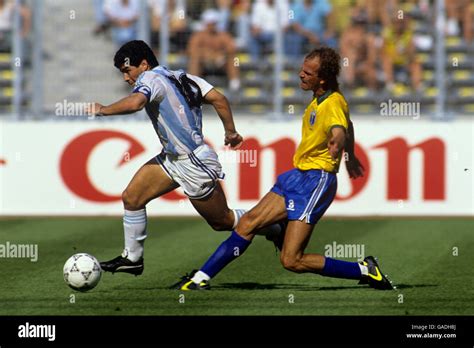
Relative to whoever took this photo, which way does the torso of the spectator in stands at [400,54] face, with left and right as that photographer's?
facing the viewer

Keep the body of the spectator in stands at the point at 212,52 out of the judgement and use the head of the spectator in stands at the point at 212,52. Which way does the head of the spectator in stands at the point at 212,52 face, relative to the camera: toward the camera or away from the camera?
toward the camera

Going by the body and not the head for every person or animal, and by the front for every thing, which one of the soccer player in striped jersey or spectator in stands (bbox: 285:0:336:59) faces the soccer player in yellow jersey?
the spectator in stands

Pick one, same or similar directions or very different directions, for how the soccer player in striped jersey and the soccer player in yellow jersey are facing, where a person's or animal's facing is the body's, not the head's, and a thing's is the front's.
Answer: same or similar directions

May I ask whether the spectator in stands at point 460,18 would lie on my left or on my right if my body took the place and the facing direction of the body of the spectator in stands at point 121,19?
on my left

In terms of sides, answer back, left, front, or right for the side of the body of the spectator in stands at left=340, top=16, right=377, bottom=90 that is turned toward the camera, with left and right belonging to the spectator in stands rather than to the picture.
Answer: front

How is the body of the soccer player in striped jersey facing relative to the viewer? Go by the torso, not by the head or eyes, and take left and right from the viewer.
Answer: facing to the left of the viewer

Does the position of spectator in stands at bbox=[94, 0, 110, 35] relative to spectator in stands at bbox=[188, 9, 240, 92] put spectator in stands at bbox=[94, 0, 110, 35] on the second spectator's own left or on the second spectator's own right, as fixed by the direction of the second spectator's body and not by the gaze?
on the second spectator's own right

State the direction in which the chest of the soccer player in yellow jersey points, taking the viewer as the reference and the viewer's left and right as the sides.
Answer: facing to the left of the viewer

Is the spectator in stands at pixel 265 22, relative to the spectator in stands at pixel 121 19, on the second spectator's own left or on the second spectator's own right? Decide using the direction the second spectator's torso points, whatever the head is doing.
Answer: on the second spectator's own left

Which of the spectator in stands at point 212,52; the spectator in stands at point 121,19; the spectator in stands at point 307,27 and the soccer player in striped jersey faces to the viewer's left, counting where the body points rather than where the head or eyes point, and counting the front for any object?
the soccer player in striped jersey

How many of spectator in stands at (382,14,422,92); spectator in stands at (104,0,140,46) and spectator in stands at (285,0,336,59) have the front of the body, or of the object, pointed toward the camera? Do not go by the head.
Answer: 3

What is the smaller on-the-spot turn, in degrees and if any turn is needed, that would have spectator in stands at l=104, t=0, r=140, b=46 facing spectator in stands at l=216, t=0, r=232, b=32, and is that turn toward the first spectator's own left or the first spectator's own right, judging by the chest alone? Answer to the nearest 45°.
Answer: approximately 90° to the first spectator's own left

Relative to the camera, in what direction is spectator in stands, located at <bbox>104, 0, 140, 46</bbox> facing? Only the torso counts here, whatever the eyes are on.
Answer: toward the camera

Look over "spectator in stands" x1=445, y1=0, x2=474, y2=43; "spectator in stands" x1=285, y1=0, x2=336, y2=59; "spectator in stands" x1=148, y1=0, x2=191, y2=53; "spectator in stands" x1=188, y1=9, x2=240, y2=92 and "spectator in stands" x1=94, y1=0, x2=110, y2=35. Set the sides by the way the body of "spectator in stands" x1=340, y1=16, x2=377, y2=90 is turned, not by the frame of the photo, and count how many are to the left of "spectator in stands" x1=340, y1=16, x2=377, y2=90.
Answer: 1

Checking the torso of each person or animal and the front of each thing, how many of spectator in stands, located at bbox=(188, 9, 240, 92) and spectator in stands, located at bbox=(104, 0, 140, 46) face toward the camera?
2

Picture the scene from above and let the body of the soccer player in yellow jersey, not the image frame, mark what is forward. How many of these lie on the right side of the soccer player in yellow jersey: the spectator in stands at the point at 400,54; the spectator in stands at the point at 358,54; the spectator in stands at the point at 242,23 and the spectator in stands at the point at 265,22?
4

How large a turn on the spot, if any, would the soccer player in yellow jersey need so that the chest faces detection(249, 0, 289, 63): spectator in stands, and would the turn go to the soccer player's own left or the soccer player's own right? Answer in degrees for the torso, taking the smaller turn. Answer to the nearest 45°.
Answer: approximately 90° to the soccer player's own right

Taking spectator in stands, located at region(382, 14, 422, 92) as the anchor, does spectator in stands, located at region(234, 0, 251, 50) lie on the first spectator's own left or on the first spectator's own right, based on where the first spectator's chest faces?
on the first spectator's own right

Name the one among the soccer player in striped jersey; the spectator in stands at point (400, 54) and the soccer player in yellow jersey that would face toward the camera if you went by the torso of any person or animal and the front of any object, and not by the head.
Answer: the spectator in stands
